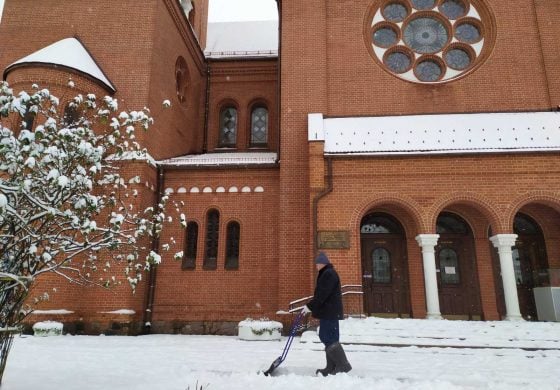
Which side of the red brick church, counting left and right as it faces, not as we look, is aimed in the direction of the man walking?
front

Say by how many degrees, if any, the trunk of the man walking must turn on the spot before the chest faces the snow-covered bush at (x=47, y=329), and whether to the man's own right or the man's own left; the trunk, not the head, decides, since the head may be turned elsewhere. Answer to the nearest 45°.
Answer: approximately 45° to the man's own right

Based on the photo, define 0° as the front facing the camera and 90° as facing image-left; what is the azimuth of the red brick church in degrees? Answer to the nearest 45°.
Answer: approximately 0°

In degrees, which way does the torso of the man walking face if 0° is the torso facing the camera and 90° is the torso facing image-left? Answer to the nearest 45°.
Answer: approximately 90°

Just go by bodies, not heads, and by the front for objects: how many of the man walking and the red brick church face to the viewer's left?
1

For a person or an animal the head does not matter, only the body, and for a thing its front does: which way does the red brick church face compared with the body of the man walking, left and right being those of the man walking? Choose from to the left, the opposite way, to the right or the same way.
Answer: to the left

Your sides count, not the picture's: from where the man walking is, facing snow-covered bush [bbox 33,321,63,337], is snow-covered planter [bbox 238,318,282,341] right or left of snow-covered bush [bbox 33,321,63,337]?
right
